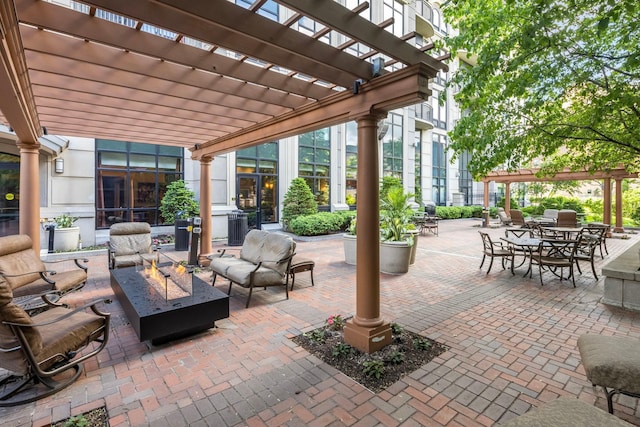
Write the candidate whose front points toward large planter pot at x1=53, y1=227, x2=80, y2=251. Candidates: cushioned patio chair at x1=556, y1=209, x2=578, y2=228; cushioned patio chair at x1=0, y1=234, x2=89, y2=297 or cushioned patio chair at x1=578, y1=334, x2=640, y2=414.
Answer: cushioned patio chair at x1=578, y1=334, x2=640, y2=414

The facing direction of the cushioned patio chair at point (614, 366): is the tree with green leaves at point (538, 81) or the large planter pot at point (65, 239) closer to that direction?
the large planter pot

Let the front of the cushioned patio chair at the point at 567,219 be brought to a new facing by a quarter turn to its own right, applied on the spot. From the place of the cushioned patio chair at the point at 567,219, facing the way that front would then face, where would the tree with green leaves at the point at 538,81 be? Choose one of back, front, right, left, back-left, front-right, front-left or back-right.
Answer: right

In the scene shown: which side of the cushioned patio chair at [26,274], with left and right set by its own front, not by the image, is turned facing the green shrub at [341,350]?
front

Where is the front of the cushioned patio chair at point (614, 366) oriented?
to the viewer's left

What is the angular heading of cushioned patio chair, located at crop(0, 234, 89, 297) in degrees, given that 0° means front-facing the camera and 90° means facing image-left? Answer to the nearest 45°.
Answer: approximately 315°

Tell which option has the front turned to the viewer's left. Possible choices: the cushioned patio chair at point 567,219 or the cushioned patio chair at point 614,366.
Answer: the cushioned patio chair at point 614,366

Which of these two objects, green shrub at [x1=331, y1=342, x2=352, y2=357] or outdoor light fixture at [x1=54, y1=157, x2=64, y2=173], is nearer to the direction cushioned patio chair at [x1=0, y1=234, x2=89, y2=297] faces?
the green shrub
